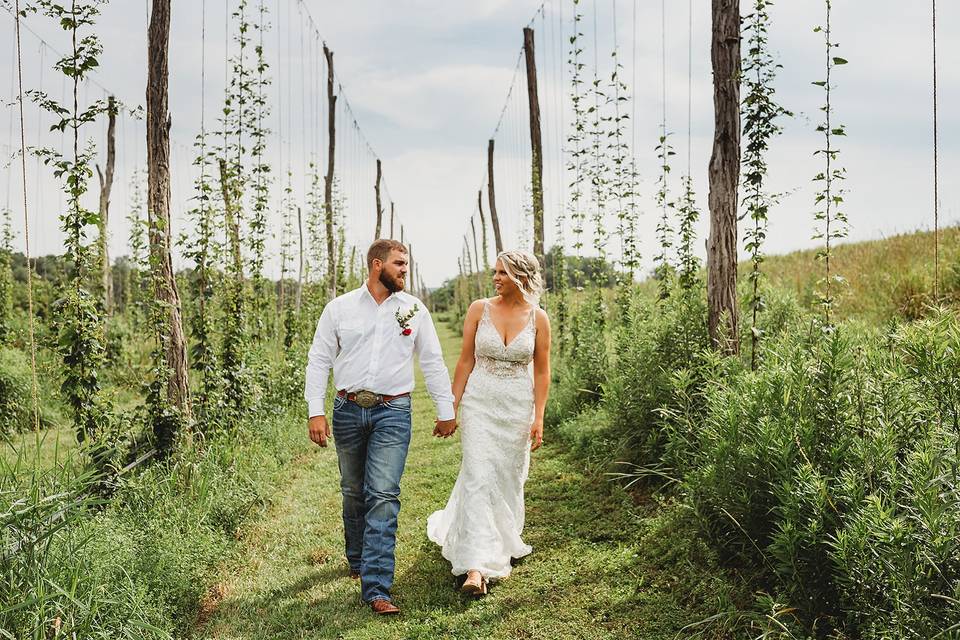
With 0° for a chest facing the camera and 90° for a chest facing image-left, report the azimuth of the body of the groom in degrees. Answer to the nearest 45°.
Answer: approximately 0°

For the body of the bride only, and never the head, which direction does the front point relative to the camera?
toward the camera

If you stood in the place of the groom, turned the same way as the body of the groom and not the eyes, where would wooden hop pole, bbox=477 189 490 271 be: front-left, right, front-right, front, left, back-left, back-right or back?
back

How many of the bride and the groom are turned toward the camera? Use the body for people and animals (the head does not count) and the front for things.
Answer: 2

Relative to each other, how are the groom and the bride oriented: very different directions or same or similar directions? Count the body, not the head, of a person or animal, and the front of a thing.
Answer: same or similar directions

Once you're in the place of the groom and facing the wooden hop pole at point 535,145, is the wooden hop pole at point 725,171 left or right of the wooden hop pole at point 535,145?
right

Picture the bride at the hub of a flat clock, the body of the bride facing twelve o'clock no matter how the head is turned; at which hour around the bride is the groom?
The groom is roughly at 2 o'clock from the bride.
